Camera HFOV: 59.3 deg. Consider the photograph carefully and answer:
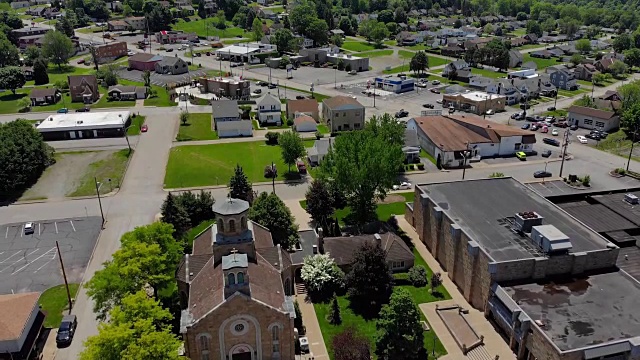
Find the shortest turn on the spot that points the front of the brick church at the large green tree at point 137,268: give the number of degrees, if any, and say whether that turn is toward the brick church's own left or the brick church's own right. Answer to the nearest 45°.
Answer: approximately 135° to the brick church's own right

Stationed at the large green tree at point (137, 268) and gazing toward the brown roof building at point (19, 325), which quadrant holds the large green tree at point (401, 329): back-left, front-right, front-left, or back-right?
back-left

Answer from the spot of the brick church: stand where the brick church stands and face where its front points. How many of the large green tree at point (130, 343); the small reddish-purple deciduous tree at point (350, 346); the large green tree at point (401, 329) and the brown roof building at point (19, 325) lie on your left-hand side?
2

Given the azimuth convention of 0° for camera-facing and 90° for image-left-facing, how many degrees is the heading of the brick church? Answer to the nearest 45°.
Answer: approximately 0°

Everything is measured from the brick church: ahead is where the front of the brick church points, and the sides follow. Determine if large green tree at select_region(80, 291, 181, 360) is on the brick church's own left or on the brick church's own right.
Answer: on the brick church's own right

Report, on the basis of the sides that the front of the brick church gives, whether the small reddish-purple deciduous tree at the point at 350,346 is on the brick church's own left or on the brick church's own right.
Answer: on the brick church's own left

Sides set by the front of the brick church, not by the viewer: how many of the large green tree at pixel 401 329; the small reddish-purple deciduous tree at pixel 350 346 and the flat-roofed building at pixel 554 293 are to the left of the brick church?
3

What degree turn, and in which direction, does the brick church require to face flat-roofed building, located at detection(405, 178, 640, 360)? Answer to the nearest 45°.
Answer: approximately 90° to its left

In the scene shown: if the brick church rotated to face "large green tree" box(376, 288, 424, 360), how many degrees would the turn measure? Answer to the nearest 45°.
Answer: approximately 90° to its left

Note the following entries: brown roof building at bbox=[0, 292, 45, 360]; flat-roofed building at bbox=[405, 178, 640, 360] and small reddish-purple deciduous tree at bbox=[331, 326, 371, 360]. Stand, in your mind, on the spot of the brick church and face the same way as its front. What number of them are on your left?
2

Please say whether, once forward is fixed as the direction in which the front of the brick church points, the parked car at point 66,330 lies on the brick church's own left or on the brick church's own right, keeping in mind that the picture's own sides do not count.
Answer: on the brick church's own right

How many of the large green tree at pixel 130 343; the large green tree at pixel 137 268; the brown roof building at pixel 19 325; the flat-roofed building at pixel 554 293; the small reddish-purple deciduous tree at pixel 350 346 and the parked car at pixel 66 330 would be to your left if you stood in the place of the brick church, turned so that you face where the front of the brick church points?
2

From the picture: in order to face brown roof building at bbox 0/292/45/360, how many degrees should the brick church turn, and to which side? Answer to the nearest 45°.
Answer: approximately 90° to its right
